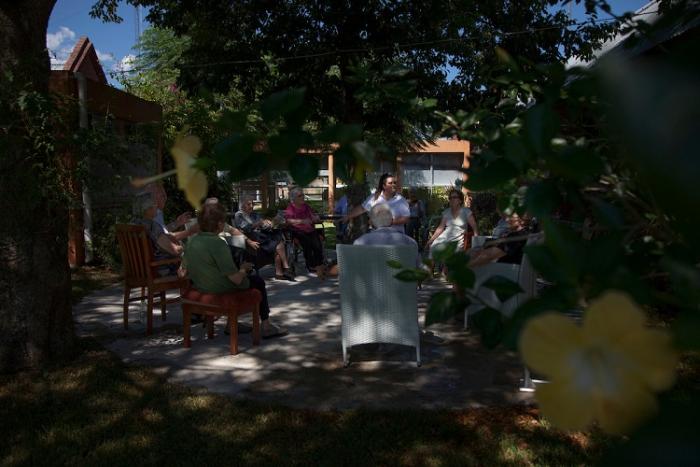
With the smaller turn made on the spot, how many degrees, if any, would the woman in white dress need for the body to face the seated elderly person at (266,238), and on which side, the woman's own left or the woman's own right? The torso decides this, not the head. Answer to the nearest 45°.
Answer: approximately 45° to the woman's own right

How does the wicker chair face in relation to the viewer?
away from the camera

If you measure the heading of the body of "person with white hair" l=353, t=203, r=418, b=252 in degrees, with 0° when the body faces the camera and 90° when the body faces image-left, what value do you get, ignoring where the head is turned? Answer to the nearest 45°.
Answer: approximately 180°

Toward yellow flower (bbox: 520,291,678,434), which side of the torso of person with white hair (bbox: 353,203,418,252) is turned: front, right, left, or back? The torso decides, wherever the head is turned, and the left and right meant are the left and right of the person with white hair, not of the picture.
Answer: back

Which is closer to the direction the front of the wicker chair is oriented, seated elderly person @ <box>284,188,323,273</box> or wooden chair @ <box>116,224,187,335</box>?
the seated elderly person

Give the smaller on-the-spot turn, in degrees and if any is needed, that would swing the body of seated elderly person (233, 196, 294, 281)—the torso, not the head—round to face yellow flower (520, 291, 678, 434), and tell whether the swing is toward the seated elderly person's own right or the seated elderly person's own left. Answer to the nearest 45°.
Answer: approximately 45° to the seated elderly person's own right

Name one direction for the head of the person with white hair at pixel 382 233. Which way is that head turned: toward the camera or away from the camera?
away from the camera

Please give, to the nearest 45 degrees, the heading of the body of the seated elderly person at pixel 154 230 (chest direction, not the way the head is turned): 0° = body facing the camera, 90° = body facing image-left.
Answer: approximately 270°

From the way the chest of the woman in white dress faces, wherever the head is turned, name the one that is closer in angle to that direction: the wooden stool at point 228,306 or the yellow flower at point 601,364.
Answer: the wooden stool

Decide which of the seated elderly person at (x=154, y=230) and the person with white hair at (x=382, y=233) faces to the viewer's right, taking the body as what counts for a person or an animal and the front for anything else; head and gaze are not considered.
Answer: the seated elderly person

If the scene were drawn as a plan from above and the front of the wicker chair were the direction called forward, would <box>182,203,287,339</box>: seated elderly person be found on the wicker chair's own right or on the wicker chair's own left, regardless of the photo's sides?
on the wicker chair's own left
